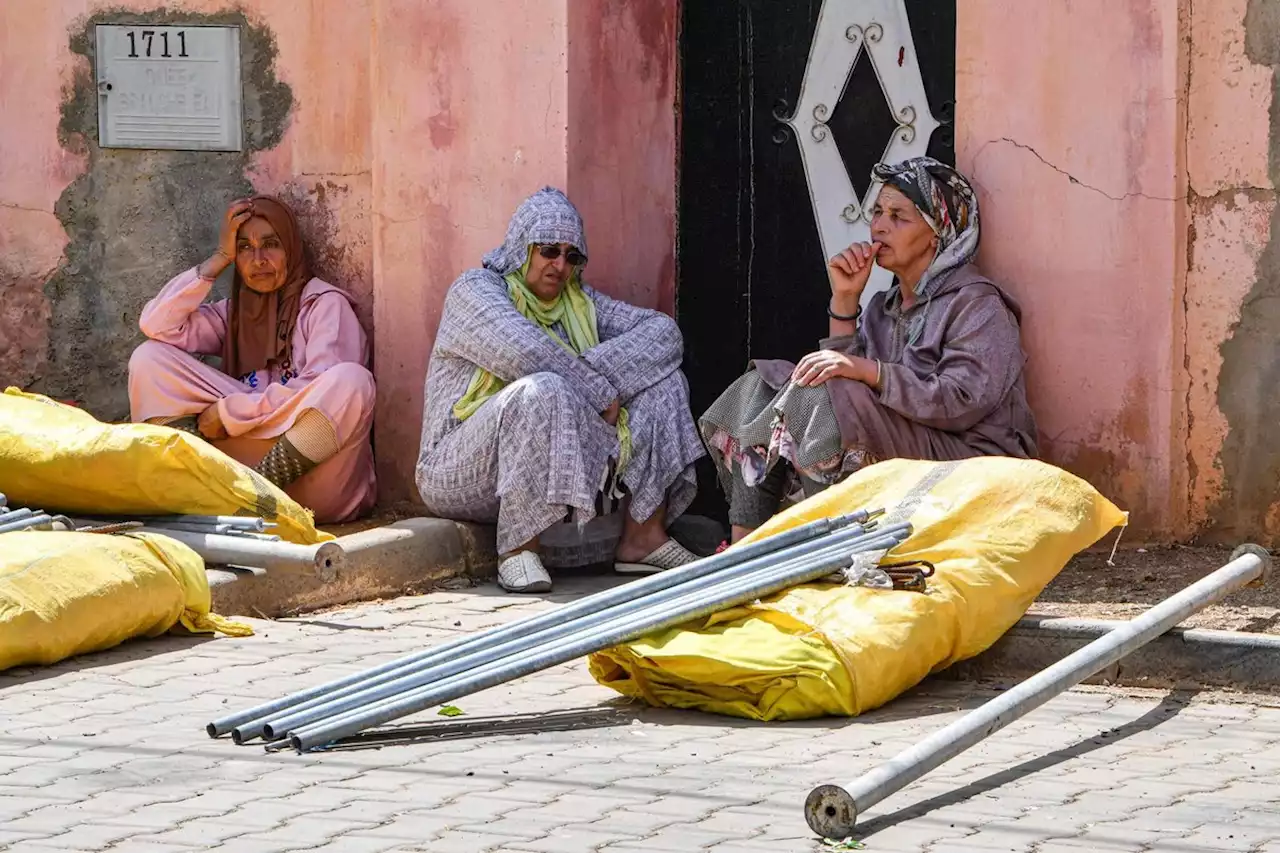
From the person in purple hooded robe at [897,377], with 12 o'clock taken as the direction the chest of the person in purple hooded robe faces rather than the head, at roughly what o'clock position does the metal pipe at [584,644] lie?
The metal pipe is roughly at 11 o'clock from the person in purple hooded robe.

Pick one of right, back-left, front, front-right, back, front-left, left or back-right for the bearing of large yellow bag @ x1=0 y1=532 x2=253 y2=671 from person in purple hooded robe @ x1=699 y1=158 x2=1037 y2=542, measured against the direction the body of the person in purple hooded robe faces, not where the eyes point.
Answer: front

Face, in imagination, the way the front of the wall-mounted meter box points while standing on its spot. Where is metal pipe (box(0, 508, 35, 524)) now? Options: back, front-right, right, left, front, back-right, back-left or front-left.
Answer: front

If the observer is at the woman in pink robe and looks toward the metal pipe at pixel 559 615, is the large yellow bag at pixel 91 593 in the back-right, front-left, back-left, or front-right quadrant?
front-right

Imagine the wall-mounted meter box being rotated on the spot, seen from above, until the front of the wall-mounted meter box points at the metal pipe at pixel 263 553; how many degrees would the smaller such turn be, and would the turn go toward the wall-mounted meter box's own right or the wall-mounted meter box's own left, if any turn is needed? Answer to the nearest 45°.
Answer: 0° — it already faces it

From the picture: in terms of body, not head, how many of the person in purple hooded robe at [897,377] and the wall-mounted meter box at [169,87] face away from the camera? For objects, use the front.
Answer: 0

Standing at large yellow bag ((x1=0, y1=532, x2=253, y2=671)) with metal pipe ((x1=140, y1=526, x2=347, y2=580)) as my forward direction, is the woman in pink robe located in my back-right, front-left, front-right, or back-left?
front-left

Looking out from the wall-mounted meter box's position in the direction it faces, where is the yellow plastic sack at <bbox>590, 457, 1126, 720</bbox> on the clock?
The yellow plastic sack is roughly at 11 o'clock from the wall-mounted meter box.

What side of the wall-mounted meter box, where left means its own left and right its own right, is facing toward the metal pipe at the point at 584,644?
front

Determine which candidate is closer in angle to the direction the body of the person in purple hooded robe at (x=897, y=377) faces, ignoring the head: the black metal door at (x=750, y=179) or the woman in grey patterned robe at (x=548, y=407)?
the woman in grey patterned robe

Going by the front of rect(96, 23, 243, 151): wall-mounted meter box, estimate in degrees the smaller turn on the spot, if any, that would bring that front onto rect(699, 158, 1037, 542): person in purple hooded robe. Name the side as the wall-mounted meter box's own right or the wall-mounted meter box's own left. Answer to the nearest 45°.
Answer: approximately 45° to the wall-mounted meter box's own left

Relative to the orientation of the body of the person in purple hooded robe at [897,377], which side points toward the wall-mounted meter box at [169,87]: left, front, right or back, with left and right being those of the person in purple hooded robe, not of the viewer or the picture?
right

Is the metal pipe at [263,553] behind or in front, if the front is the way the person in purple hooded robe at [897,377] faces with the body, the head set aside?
in front

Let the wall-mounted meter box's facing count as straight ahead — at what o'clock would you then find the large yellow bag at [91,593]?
The large yellow bag is roughly at 12 o'clock from the wall-mounted meter box.

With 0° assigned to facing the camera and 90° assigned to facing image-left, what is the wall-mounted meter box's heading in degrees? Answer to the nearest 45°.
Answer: approximately 0°

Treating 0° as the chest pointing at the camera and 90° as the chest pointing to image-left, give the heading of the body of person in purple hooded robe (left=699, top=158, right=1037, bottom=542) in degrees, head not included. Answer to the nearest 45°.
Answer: approximately 45°

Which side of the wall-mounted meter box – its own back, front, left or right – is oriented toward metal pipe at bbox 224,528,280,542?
front

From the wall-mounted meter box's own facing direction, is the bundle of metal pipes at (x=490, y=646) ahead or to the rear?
ahead
